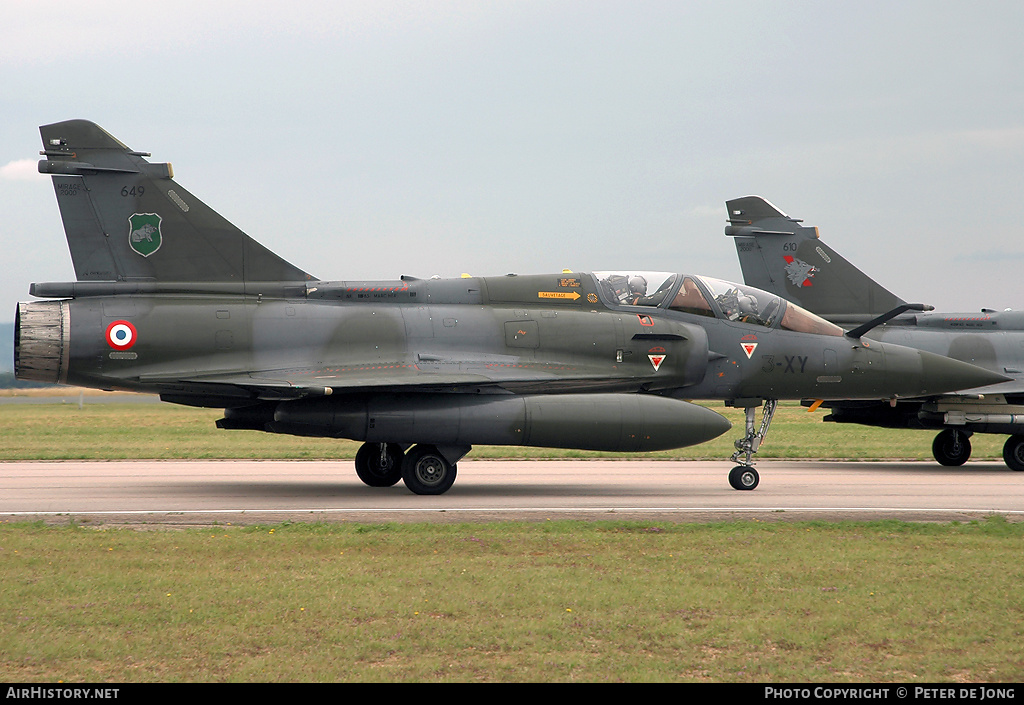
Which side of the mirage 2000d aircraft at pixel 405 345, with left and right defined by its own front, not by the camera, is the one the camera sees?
right

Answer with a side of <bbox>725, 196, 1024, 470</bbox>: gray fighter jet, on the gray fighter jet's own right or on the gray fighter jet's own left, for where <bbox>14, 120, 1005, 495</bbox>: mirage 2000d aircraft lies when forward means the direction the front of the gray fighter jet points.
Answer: on the gray fighter jet's own right

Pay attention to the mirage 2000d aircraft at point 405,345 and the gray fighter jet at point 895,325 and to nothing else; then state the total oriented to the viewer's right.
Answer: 2

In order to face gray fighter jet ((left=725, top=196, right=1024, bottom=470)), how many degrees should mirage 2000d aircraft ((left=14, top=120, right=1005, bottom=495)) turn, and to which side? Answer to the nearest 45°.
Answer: approximately 45° to its left

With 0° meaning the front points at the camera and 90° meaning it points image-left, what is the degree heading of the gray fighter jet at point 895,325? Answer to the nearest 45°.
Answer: approximately 270°
